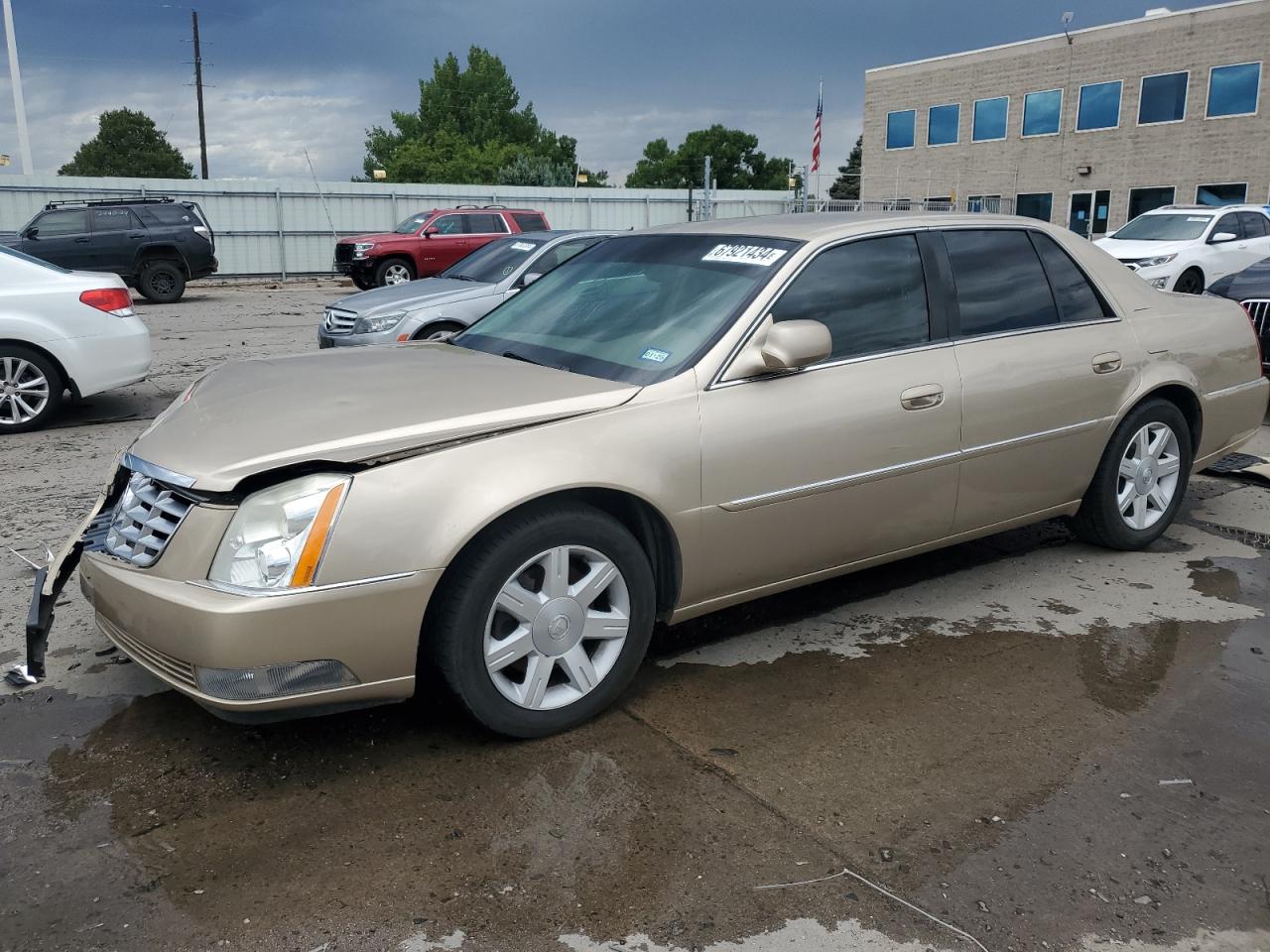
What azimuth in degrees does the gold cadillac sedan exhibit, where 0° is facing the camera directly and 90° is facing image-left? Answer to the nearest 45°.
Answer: approximately 45°

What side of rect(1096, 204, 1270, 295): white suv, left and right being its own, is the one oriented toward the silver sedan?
front

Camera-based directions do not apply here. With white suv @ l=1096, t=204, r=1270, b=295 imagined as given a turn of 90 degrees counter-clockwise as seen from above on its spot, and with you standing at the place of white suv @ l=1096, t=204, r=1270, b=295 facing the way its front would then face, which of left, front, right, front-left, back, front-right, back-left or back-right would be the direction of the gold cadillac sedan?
front-right

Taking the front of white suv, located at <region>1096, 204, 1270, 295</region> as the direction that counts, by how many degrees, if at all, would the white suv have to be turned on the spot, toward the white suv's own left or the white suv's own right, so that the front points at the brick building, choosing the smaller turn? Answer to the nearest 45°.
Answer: approximately 135° to the white suv's own right

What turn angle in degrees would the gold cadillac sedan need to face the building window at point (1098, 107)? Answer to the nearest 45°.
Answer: approximately 180°

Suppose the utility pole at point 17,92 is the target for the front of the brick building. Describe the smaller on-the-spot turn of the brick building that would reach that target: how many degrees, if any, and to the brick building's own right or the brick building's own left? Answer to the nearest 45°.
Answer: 0° — it already faces it

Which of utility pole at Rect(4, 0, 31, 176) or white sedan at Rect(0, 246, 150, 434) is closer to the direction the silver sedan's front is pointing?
the white sedan

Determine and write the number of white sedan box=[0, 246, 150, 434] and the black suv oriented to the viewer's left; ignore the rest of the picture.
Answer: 2

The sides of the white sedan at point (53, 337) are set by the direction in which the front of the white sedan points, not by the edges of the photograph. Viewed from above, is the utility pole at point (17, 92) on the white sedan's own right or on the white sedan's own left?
on the white sedan's own right

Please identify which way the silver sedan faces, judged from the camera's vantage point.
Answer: facing the viewer and to the left of the viewer

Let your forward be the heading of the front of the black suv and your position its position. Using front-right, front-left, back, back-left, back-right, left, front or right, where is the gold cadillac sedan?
left

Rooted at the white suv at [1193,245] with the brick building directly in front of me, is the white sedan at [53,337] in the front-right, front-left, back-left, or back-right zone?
back-left

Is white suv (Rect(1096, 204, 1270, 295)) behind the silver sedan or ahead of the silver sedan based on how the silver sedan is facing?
behind

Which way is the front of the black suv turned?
to the viewer's left

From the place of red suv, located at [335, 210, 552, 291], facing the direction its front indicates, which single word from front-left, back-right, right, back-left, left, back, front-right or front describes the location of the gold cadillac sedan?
front-left
